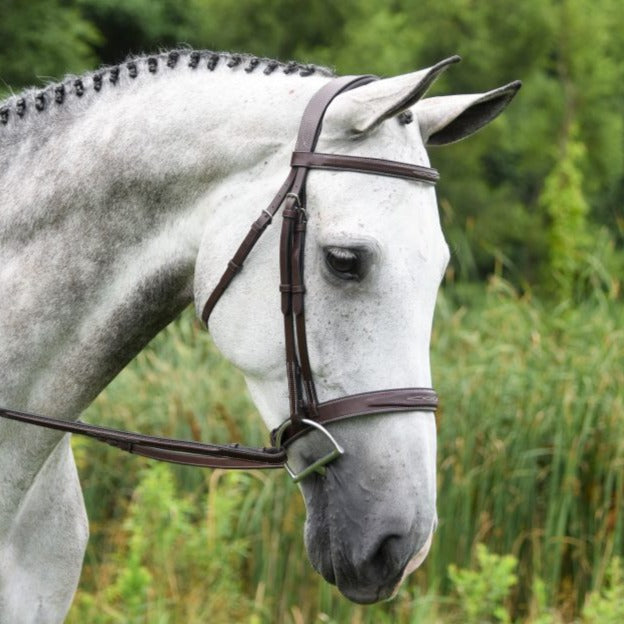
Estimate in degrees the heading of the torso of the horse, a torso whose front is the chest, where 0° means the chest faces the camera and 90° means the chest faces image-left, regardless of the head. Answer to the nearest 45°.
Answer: approximately 270°
